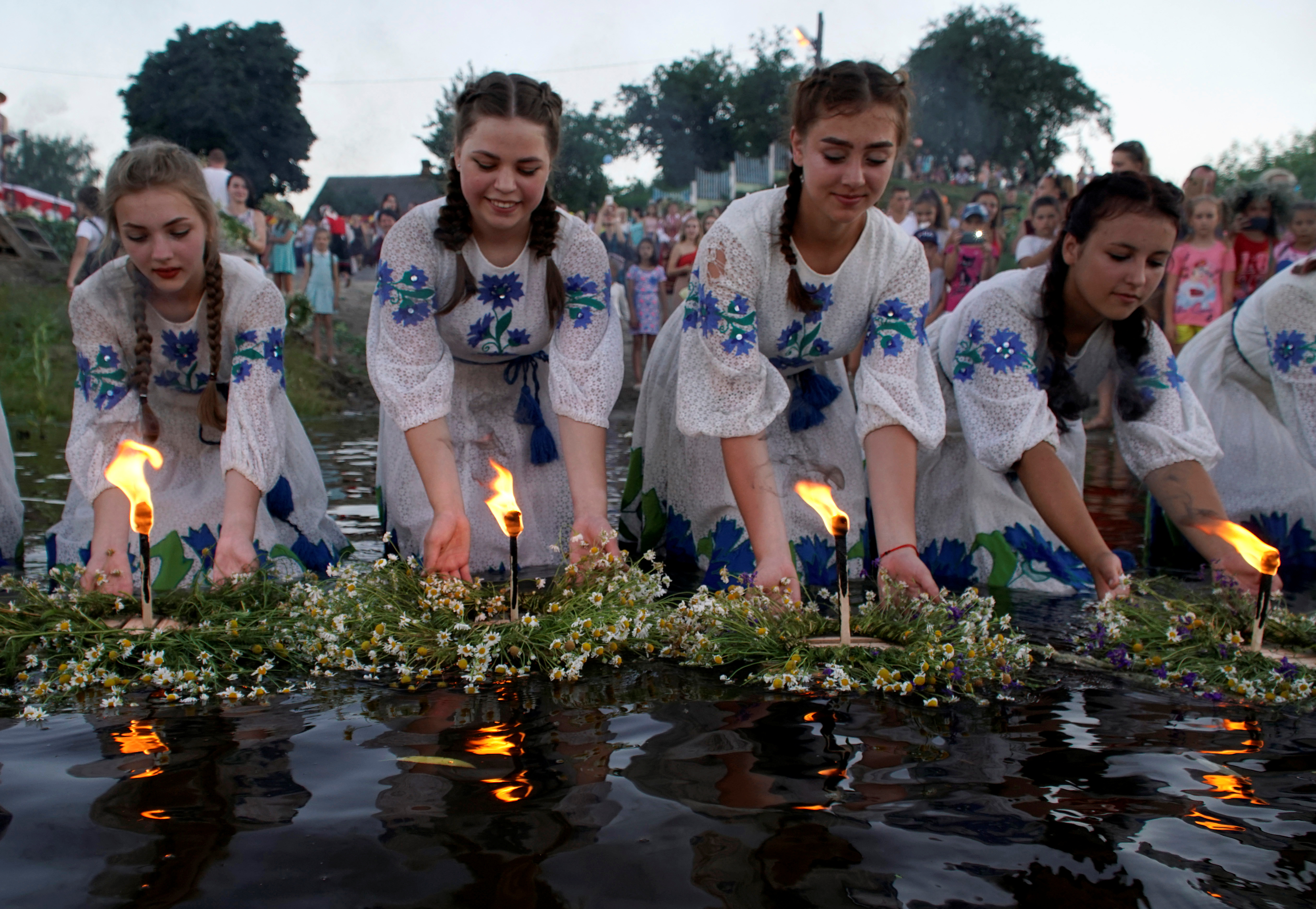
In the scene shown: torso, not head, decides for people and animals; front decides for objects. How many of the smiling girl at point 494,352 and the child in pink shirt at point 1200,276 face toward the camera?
2

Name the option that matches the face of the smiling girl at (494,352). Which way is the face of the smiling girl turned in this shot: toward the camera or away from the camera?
toward the camera

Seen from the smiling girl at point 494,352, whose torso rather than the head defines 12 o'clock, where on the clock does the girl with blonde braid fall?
The girl with blonde braid is roughly at 3 o'clock from the smiling girl.

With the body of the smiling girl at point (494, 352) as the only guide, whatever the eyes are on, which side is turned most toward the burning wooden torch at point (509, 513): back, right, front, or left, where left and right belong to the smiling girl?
front

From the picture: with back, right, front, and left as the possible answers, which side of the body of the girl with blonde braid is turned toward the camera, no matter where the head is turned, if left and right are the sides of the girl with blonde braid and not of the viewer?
front

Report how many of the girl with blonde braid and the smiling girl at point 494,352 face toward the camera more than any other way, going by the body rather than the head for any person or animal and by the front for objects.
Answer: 2

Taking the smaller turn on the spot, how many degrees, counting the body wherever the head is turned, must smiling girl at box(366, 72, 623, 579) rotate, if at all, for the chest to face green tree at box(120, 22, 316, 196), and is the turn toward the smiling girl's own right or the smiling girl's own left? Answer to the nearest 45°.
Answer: approximately 180°

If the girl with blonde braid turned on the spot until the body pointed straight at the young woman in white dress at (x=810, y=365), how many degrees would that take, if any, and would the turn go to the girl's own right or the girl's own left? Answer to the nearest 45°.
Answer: approximately 45° to the girl's own left

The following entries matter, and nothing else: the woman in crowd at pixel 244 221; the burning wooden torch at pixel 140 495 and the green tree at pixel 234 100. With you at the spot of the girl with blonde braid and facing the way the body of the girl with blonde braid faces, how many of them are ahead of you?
1

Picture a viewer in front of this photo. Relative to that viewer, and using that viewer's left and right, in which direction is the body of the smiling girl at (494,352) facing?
facing the viewer
